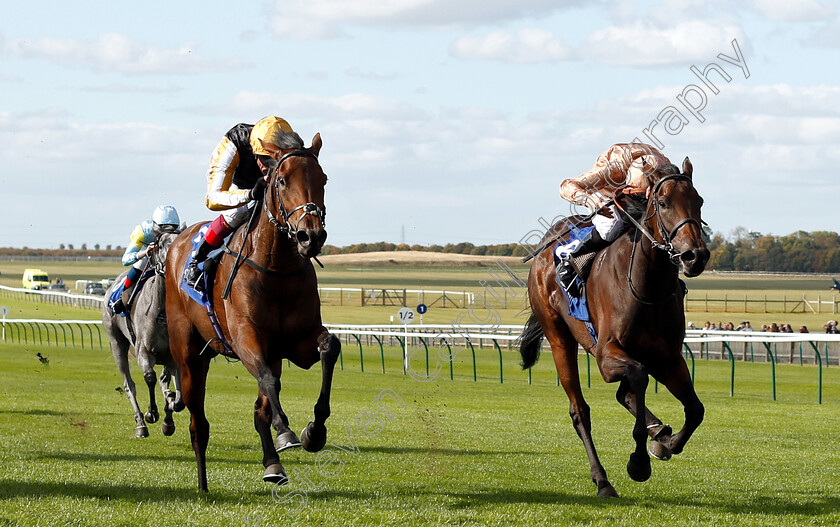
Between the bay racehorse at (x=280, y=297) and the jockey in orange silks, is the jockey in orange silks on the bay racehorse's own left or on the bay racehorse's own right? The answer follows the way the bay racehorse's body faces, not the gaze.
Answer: on the bay racehorse's own left

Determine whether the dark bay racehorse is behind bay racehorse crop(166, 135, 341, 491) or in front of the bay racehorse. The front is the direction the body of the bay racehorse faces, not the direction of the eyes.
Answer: in front

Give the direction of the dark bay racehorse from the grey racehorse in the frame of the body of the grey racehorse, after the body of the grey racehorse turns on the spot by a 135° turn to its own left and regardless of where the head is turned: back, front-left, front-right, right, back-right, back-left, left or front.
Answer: back-right

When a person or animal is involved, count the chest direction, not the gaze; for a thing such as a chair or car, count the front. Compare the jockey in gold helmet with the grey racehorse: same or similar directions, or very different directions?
same or similar directions

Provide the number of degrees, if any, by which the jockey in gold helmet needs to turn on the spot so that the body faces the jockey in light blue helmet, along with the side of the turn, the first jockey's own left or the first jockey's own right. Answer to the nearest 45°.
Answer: approximately 135° to the first jockey's own left

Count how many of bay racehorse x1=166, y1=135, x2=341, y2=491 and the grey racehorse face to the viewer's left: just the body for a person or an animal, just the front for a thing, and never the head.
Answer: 0

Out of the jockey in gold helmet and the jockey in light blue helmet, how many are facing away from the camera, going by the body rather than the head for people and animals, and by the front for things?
0

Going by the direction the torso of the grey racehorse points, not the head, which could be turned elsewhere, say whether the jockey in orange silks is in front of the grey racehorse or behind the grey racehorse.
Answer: in front

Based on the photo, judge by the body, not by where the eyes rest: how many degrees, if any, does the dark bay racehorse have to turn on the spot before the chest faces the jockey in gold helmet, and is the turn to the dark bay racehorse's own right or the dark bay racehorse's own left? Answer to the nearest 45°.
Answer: approximately 135° to the dark bay racehorse's own right

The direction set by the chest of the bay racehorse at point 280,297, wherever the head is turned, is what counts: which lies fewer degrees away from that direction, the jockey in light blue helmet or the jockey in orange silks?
the jockey in orange silks

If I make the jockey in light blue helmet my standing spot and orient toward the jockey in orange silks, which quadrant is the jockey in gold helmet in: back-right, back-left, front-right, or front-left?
front-right

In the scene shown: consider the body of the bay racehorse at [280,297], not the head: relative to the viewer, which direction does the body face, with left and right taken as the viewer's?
facing the viewer and to the right of the viewer

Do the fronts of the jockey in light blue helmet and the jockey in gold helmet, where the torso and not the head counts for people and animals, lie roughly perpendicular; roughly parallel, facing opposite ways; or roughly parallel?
roughly parallel

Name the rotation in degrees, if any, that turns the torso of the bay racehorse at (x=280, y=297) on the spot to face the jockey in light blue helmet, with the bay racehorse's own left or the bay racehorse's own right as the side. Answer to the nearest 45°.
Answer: approximately 135° to the bay racehorse's own left

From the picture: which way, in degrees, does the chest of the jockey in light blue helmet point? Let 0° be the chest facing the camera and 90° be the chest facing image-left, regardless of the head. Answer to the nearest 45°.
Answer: approximately 315°

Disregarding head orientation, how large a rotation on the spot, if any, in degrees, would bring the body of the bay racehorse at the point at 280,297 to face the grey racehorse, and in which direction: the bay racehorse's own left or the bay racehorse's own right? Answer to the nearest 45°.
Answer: approximately 135° to the bay racehorse's own left

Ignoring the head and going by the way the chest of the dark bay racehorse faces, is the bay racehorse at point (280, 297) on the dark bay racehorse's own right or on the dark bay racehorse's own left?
on the dark bay racehorse's own right

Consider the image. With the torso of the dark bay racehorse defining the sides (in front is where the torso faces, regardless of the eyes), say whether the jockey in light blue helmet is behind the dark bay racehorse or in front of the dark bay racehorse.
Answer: behind

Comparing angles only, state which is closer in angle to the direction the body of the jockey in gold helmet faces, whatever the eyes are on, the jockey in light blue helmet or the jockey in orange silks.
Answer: the jockey in orange silks
